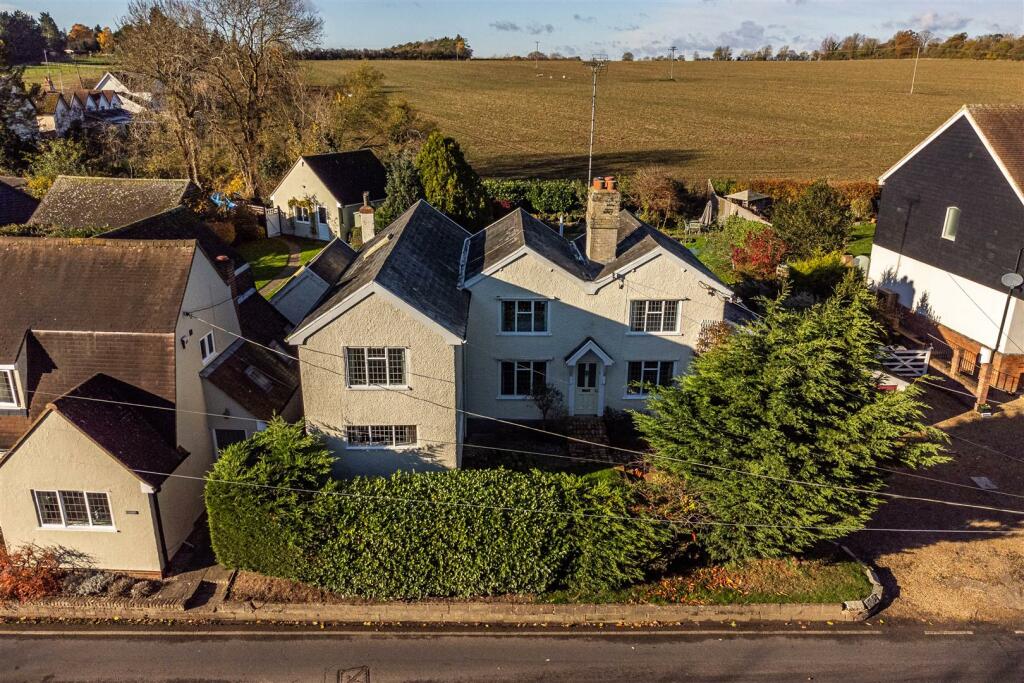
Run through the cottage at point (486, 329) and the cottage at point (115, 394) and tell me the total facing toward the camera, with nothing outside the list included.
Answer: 2

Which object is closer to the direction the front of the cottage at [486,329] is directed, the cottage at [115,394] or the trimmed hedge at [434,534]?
the trimmed hedge

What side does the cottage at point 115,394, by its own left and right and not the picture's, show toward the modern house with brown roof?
left

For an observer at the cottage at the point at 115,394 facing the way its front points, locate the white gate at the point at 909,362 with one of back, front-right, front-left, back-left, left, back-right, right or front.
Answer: left

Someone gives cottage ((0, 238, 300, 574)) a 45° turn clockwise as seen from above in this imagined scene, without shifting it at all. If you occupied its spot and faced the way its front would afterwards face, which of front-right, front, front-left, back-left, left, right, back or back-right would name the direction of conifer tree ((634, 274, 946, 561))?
left

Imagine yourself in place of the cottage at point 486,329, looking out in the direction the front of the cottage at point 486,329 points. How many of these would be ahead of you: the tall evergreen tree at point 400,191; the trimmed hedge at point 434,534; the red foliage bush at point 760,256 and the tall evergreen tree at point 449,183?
1

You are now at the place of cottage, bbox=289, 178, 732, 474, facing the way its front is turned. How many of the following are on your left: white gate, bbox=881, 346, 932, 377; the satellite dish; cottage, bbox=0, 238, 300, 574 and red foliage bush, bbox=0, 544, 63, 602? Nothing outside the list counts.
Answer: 2

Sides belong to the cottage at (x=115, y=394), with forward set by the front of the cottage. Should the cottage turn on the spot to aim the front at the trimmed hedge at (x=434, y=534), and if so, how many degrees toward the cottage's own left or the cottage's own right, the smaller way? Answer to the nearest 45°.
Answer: approximately 45° to the cottage's own left

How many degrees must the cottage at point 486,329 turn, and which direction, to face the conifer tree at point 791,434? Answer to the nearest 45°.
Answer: approximately 45° to its left

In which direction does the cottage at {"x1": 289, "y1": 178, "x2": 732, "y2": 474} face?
toward the camera

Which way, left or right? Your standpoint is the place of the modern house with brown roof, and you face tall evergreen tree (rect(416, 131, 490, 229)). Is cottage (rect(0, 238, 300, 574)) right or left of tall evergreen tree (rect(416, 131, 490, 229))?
left

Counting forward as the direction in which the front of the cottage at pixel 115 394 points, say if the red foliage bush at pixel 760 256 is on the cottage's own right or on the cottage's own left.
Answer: on the cottage's own left

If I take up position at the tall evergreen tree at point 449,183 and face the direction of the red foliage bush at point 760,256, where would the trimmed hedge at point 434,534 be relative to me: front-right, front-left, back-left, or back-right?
front-right

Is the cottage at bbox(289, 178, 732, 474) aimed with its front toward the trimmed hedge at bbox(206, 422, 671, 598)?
yes

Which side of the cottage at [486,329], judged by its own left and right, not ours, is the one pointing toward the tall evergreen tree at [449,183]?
back

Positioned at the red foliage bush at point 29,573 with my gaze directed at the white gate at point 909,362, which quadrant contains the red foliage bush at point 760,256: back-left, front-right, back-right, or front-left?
front-left

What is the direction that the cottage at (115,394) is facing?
toward the camera
